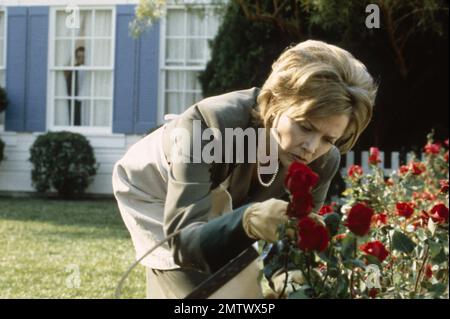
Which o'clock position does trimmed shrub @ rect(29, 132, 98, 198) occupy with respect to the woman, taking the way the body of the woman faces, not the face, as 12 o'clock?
The trimmed shrub is roughly at 7 o'clock from the woman.

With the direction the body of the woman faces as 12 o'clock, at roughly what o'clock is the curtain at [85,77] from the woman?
The curtain is roughly at 7 o'clock from the woman.

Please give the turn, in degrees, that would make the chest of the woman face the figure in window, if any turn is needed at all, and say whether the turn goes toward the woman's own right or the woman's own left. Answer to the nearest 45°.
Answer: approximately 135° to the woman's own left

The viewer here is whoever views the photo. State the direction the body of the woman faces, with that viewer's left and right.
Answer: facing the viewer and to the right of the viewer

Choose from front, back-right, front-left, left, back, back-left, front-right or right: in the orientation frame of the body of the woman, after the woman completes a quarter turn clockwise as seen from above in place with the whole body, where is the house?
back-right
